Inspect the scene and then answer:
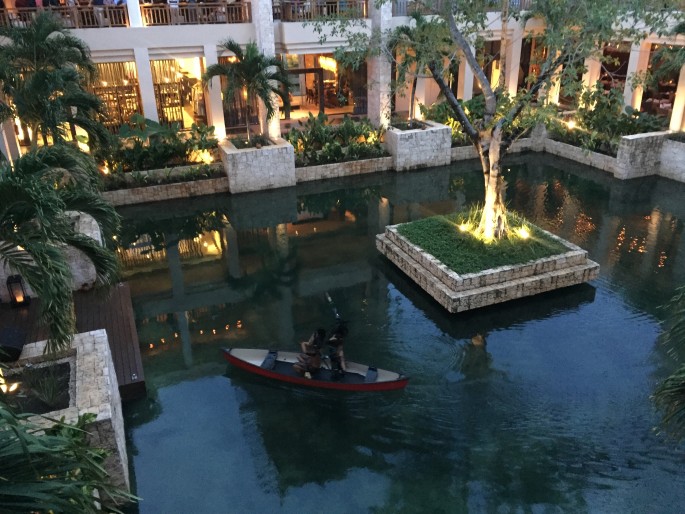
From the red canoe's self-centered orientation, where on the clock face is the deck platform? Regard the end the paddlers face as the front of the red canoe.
The deck platform is roughly at 1 o'clock from the red canoe.

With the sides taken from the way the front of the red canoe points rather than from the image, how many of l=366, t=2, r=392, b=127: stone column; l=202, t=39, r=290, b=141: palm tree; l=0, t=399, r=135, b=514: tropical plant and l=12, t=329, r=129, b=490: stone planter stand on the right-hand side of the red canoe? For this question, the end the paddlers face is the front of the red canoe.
2

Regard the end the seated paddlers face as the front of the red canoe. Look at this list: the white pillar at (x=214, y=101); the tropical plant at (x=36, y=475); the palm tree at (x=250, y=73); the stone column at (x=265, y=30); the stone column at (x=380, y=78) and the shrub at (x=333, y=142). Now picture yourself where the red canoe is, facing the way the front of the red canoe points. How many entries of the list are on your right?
5

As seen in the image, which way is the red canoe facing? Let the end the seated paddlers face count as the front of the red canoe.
to the viewer's left

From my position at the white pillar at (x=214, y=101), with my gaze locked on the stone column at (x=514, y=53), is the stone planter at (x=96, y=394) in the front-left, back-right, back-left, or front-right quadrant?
back-right
